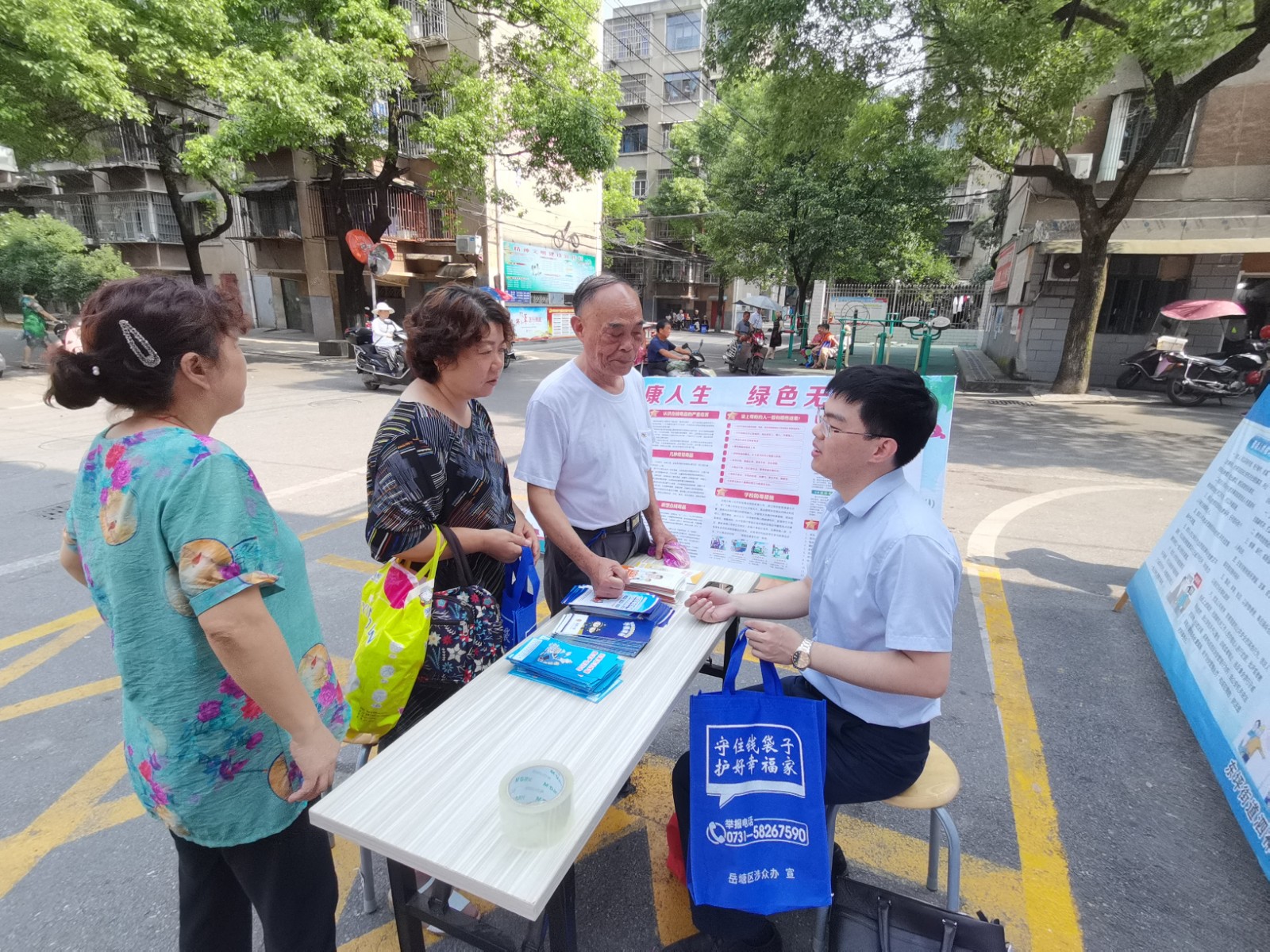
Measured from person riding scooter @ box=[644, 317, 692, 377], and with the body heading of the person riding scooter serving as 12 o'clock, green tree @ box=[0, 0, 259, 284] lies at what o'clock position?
The green tree is roughly at 6 o'clock from the person riding scooter.

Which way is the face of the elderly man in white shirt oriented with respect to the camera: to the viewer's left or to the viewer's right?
to the viewer's right

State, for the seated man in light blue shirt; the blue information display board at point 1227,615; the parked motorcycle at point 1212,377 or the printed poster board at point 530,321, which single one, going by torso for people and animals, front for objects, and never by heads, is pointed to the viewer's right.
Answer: the parked motorcycle

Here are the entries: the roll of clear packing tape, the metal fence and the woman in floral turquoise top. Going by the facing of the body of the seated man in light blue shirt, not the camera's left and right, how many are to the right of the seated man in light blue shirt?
1

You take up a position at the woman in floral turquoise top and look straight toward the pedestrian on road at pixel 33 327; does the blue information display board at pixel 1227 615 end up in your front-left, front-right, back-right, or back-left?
back-right

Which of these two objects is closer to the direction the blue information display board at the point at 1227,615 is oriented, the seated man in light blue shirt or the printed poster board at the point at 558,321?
the seated man in light blue shirt

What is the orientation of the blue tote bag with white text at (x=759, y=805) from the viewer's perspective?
toward the camera

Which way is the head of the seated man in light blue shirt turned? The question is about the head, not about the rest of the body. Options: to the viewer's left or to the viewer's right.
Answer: to the viewer's left

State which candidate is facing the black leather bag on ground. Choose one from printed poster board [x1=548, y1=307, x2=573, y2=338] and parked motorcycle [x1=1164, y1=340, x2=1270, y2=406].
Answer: the printed poster board

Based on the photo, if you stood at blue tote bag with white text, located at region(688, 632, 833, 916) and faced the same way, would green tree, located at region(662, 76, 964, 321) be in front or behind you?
behind

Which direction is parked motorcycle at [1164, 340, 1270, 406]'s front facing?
to the viewer's right

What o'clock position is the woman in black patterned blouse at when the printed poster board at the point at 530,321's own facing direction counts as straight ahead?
The woman in black patterned blouse is roughly at 12 o'clock from the printed poster board.

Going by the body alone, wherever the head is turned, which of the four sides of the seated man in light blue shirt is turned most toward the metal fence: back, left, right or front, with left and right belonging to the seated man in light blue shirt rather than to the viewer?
right

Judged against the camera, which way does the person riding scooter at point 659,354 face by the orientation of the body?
to the viewer's right

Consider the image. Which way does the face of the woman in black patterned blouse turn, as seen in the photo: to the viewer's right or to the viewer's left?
to the viewer's right
